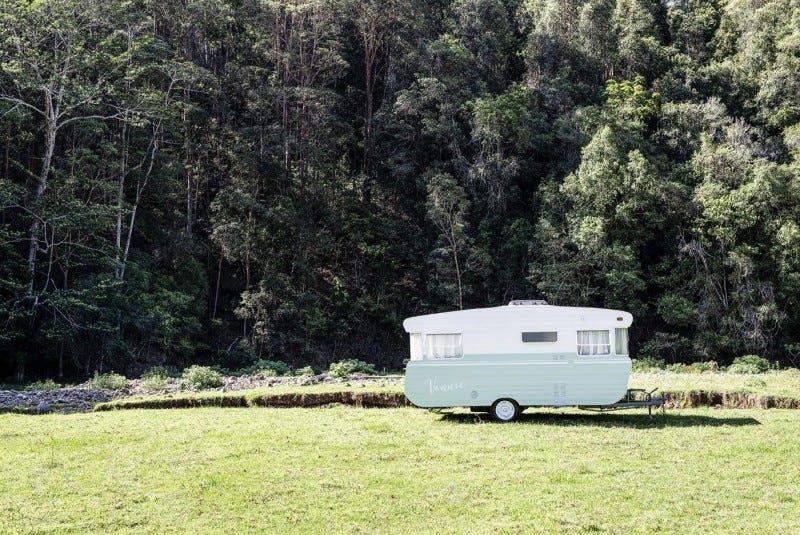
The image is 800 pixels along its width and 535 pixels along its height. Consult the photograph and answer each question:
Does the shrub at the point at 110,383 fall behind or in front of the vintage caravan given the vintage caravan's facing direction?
behind

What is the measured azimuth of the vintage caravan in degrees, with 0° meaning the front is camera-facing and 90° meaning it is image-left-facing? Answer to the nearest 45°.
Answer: approximately 270°

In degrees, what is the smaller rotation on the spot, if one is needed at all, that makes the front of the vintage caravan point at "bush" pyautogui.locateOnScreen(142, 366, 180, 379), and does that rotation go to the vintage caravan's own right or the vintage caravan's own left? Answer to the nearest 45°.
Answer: approximately 135° to the vintage caravan's own left

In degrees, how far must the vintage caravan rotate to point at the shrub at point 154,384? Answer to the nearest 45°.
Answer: approximately 135° to its left

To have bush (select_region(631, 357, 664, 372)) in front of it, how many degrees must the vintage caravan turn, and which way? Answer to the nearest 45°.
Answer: approximately 90° to its left

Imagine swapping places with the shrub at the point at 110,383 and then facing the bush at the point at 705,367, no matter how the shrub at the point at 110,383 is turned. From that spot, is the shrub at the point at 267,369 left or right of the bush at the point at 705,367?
left

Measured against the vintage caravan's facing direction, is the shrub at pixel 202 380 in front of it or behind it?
behind
